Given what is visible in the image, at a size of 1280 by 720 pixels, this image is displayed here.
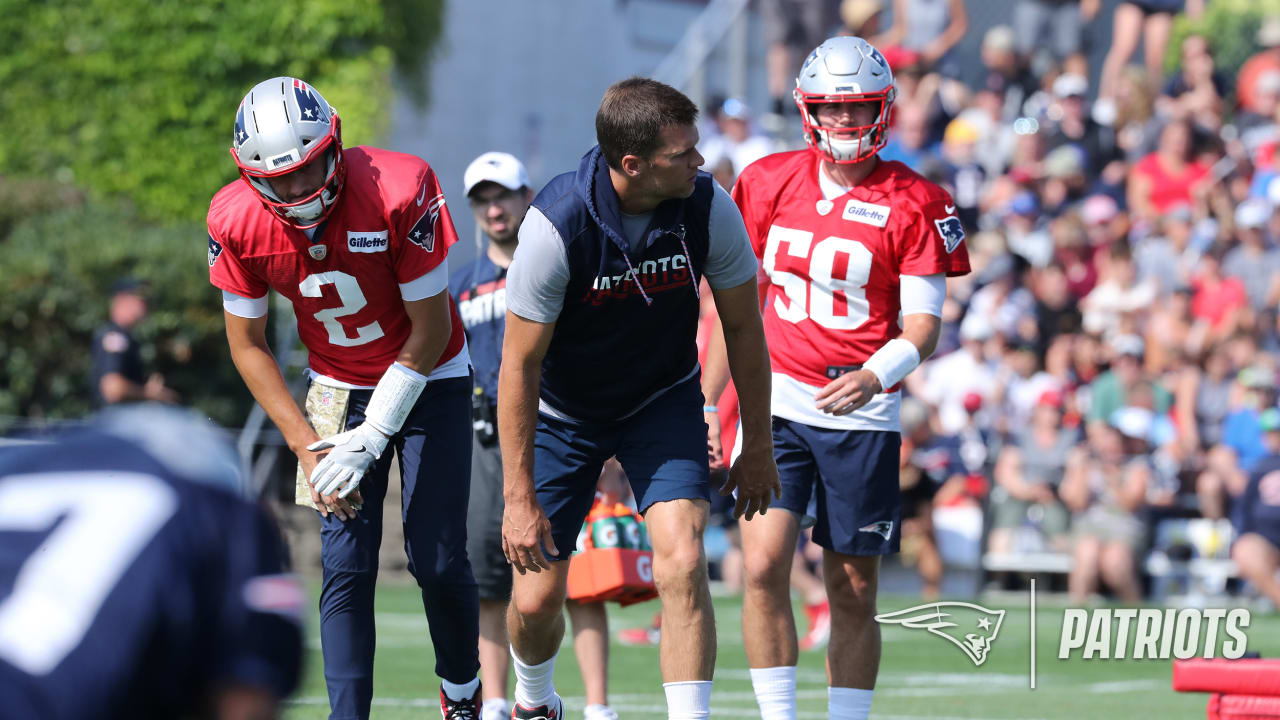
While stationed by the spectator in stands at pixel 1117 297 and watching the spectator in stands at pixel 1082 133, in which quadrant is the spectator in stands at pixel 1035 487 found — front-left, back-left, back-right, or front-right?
back-left

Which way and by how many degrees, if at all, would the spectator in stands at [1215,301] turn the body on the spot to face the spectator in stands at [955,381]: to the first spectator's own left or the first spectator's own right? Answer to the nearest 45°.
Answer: approximately 45° to the first spectator's own right

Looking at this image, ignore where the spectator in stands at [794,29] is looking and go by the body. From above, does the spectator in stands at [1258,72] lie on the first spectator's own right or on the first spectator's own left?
on the first spectator's own left

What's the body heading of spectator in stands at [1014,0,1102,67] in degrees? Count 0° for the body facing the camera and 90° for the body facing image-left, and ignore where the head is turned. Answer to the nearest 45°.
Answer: approximately 0°

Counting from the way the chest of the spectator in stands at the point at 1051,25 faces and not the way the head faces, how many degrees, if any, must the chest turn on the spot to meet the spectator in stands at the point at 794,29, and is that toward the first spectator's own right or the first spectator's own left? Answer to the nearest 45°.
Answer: approximately 90° to the first spectator's own right

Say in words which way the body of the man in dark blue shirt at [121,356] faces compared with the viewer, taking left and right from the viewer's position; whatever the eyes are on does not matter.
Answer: facing to the right of the viewer

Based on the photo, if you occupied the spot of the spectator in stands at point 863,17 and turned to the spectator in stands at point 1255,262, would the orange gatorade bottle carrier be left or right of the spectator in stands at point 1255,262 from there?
right
